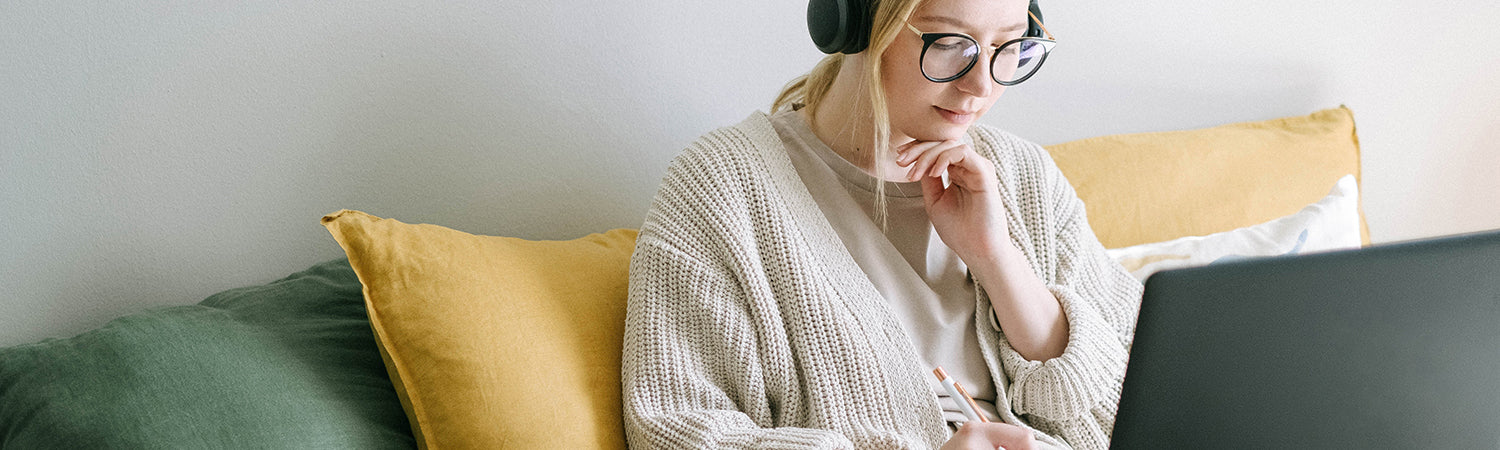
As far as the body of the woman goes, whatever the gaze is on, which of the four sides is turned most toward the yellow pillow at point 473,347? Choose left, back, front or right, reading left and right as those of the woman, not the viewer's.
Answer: right

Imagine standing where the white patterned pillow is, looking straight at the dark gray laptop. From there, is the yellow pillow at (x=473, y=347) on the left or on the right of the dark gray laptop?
right

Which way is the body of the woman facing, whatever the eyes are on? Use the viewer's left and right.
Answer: facing the viewer and to the right of the viewer

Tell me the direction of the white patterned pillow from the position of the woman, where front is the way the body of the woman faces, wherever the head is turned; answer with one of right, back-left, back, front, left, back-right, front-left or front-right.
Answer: left

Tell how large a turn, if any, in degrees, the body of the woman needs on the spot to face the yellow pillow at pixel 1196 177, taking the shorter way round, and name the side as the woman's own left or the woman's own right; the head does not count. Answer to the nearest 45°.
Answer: approximately 90° to the woman's own left

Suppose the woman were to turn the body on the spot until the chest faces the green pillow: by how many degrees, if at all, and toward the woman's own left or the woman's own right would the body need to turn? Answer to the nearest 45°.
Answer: approximately 90° to the woman's own right

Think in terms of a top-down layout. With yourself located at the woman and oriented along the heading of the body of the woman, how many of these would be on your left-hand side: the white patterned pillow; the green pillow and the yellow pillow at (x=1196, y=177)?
2

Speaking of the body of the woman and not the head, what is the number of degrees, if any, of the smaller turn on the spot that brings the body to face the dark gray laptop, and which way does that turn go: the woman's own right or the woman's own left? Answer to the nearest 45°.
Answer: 0° — they already face it

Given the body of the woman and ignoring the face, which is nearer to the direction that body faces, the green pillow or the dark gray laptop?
the dark gray laptop

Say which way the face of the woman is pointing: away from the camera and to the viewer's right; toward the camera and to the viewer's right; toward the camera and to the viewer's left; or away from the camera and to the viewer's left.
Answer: toward the camera and to the viewer's right
